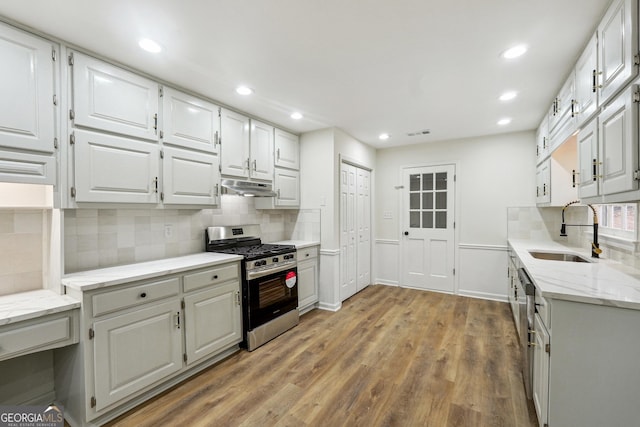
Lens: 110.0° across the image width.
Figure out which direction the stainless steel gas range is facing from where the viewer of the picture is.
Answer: facing the viewer and to the right of the viewer

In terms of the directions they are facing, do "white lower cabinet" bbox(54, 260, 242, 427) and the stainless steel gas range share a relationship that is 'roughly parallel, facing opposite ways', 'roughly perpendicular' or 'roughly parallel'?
roughly parallel

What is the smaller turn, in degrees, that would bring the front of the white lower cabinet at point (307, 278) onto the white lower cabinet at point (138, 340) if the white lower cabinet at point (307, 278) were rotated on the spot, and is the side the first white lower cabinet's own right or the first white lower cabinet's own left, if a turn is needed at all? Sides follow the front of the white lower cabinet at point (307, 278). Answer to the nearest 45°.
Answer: approximately 90° to the first white lower cabinet's own right

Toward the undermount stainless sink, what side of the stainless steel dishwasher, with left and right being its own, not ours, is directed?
right

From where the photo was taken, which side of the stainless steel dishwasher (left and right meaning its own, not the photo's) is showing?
left

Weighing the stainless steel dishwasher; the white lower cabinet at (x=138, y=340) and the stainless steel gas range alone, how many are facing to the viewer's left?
1

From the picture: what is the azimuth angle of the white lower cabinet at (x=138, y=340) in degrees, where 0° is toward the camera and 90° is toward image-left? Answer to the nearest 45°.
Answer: approximately 315°

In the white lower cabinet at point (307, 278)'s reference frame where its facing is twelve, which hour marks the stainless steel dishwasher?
The stainless steel dishwasher is roughly at 12 o'clock from the white lower cabinet.

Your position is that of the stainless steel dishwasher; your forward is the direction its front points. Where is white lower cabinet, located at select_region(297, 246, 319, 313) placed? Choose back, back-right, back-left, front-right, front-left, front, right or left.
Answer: front

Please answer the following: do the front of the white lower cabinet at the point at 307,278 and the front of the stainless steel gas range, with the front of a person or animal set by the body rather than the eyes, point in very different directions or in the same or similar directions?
same or similar directions
